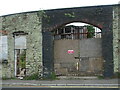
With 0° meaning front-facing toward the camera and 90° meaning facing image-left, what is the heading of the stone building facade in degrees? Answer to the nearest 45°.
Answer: approximately 0°
